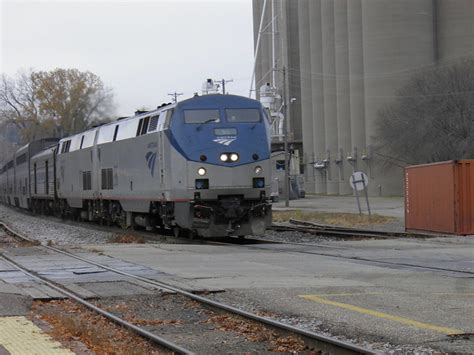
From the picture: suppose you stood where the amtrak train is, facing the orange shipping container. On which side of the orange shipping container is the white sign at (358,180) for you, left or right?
left

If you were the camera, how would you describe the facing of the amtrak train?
facing the viewer and to the right of the viewer

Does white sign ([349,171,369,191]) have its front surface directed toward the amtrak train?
no

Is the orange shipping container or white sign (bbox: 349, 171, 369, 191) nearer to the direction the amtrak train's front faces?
the orange shipping container

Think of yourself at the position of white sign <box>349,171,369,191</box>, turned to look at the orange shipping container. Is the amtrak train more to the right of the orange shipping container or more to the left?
right

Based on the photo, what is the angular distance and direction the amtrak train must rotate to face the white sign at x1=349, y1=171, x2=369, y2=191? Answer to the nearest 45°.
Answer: approximately 90° to its left

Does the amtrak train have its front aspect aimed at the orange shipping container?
no

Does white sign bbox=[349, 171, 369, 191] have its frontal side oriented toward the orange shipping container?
no
